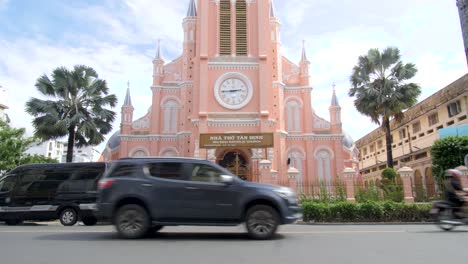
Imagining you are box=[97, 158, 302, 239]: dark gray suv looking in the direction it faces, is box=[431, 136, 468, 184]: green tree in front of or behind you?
in front

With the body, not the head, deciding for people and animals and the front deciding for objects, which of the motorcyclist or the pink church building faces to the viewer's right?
the motorcyclist

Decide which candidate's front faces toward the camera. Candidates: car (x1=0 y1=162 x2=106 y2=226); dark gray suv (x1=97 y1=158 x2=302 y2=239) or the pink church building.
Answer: the pink church building

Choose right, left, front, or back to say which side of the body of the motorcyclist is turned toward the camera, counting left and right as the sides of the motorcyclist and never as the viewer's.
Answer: right

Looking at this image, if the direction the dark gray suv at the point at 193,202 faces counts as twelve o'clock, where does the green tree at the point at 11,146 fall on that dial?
The green tree is roughly at 8 o'clock from the dark gray suv.

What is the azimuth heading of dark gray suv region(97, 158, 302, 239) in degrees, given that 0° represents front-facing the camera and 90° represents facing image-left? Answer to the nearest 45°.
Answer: approximately 270°

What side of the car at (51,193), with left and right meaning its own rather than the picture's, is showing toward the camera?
left

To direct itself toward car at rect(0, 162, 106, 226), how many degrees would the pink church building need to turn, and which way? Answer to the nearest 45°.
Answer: approximately 45° to its right
